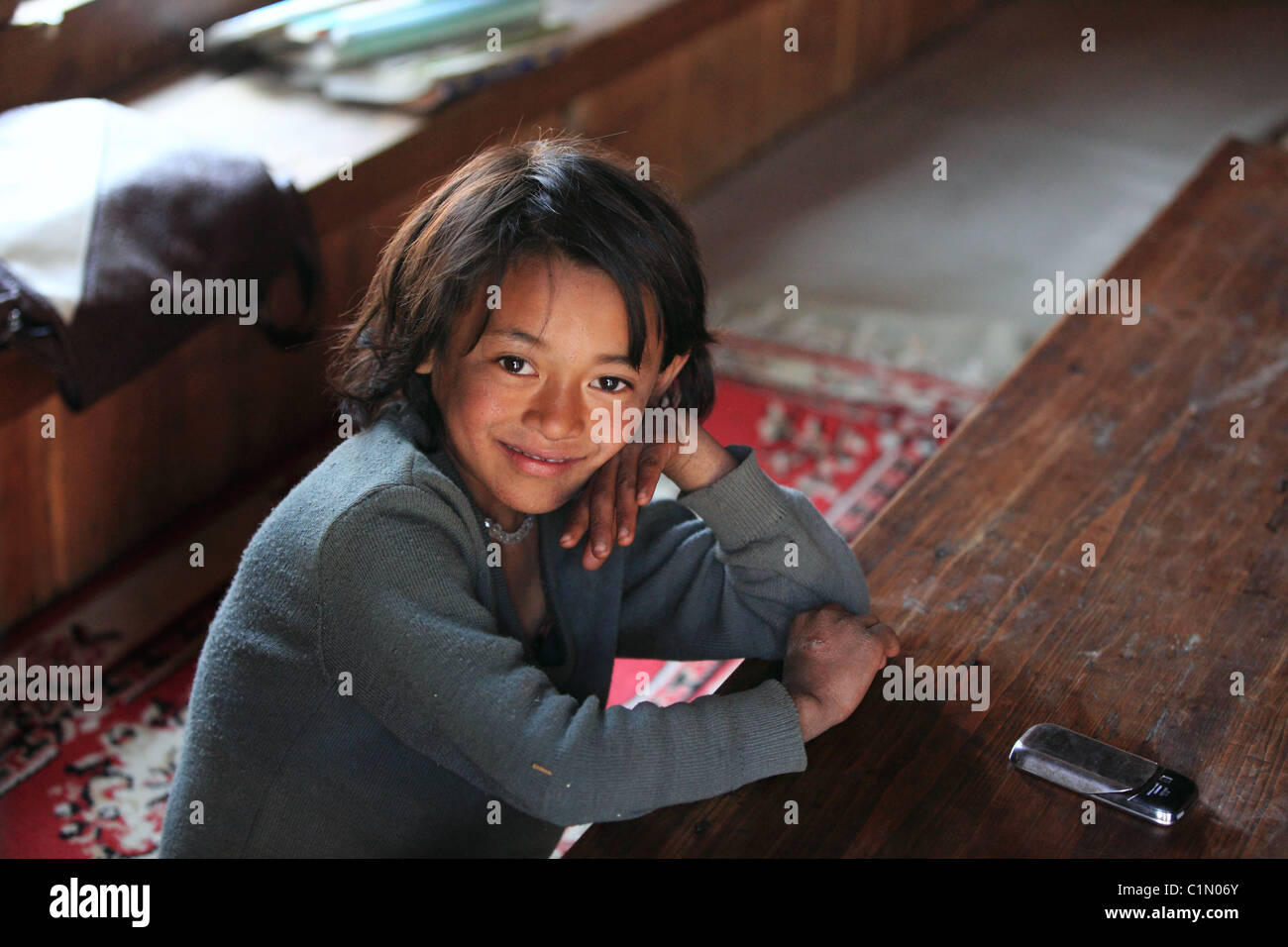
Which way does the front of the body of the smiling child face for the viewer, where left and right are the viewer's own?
facing the viewer and to the right of the viewer

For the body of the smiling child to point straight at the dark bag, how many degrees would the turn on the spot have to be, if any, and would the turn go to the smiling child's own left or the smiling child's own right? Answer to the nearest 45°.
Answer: approximately 180°
